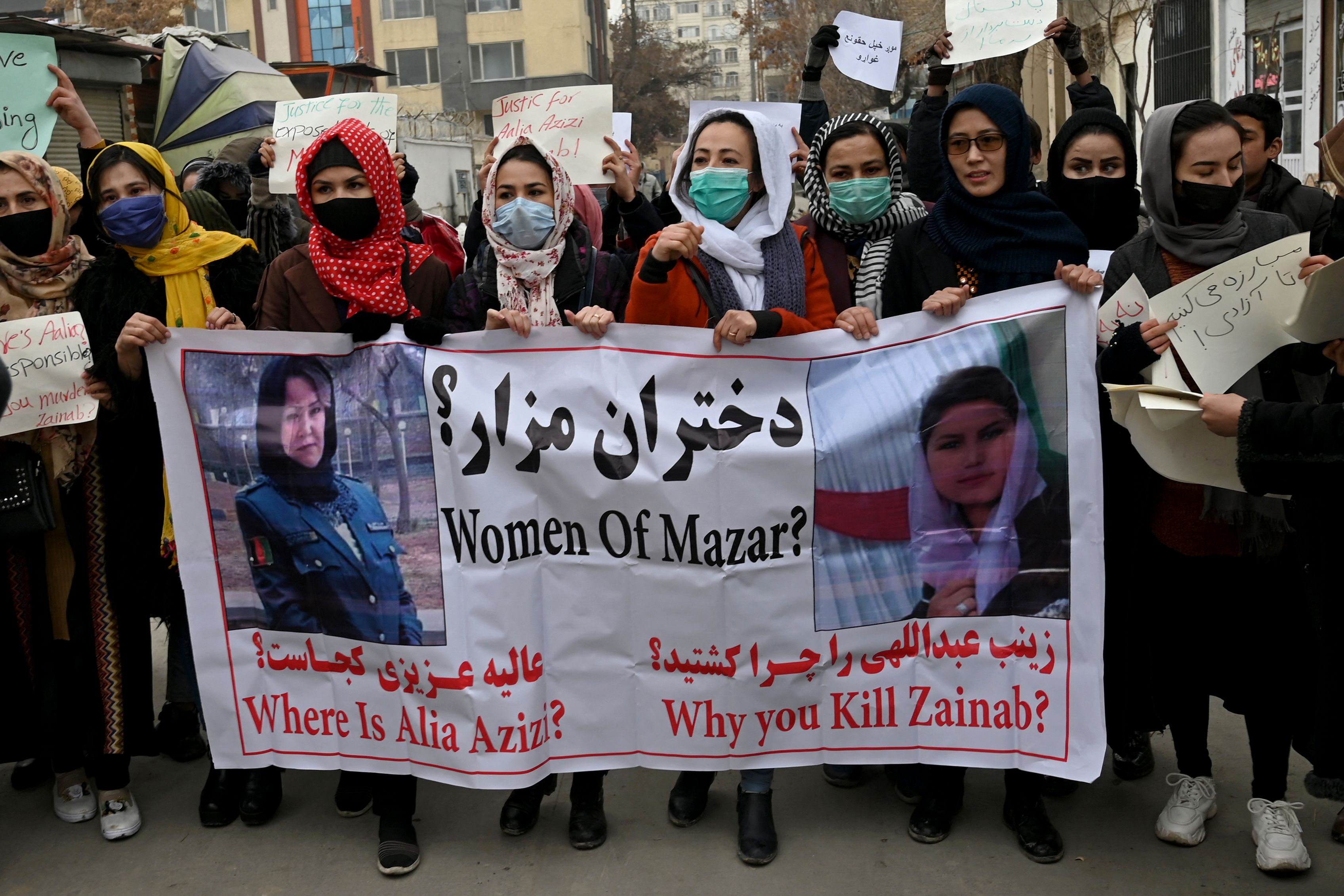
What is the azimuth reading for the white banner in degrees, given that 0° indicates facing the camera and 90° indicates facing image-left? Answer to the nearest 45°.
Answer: approximately 0°

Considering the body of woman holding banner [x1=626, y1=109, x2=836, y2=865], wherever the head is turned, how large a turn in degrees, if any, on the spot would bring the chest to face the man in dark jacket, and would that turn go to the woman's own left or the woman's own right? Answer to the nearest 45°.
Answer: approximately 135° to the woman's own left
